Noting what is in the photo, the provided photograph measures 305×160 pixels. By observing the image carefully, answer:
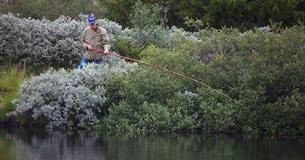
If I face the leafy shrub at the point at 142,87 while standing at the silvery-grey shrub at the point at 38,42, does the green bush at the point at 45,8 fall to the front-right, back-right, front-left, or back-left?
back-left

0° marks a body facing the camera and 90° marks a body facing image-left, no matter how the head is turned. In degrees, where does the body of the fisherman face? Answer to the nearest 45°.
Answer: approximately 0°

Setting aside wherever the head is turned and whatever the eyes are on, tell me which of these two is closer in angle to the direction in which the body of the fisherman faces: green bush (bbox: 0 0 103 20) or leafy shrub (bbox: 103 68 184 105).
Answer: the leafy shrub

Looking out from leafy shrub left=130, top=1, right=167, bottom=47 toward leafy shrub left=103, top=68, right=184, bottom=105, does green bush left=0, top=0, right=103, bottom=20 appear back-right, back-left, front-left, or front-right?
back-right
